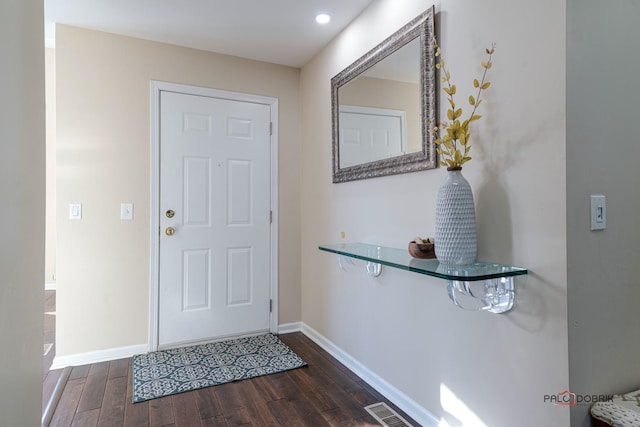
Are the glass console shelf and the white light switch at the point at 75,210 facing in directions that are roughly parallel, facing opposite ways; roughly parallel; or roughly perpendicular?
roughly perpendicular

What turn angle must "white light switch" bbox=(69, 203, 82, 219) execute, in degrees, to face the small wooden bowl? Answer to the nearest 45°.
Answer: approximately 45° to its left

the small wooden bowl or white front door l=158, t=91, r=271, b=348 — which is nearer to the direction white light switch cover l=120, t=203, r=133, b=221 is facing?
the small wooden bowl

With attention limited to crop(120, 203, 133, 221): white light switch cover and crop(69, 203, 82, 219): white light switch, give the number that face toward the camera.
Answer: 2

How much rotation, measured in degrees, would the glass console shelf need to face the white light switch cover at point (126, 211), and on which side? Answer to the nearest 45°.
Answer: approximately 45° to its right

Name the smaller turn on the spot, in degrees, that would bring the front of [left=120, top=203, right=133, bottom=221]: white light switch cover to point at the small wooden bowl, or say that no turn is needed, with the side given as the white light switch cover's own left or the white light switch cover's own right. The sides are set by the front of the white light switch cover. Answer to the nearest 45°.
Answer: approximately 45° to the white light switch cover's own left

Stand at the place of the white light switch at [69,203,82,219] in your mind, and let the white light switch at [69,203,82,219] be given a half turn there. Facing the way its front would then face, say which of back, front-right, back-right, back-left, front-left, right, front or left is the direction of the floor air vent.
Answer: back-right

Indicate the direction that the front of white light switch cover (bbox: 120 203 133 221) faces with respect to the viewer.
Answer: facing the viewer

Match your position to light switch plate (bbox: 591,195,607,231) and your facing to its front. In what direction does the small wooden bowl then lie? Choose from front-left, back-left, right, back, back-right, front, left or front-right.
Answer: back-right

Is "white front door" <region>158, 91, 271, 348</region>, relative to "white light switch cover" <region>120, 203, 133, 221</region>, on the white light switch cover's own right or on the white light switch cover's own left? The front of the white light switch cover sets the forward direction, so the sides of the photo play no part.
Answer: on the white light switch cover's own left

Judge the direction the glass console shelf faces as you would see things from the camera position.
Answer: facing the viewer and to the left of the viewer

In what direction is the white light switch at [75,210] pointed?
toward the camera
